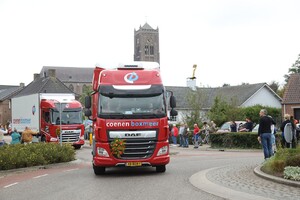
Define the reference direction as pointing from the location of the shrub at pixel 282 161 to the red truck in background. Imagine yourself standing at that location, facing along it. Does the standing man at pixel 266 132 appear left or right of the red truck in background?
right

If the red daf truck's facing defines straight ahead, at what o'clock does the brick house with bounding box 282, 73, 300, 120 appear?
The brick house is roughly at 7 o'clock from the red daf truck.

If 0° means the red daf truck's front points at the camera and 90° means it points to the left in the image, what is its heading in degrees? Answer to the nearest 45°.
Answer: approximately 0°

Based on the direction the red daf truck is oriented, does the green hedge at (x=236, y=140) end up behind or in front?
behind
